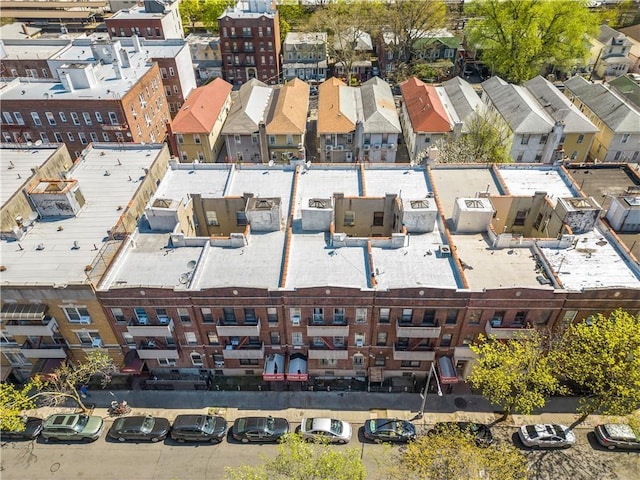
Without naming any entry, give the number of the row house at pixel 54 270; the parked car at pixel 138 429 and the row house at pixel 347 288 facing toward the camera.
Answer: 2

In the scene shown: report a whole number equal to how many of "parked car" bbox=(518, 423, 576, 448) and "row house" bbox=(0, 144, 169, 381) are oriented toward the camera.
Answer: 1

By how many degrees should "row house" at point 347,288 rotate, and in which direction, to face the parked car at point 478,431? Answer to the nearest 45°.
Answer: approximately 45° to its left

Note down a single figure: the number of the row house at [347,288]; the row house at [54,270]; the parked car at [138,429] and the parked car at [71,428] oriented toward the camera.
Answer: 2
